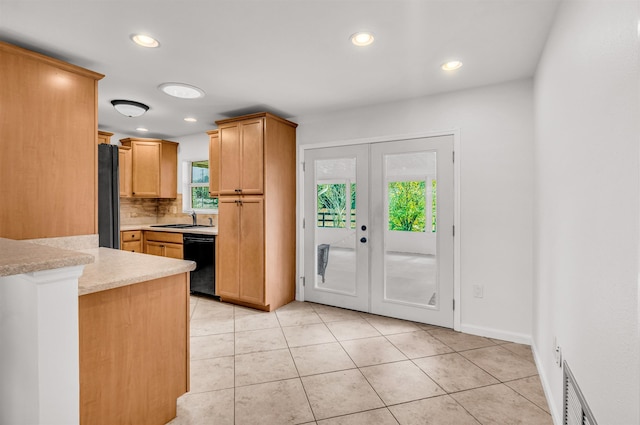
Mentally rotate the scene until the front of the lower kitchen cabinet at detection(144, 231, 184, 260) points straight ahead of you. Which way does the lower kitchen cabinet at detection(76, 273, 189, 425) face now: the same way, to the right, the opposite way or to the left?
the opposite way

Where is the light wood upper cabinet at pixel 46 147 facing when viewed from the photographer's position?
facing away from the viewer and to the right of the viewer

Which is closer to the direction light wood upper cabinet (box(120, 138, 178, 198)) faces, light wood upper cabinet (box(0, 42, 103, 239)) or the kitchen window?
the light wood upper cabinet

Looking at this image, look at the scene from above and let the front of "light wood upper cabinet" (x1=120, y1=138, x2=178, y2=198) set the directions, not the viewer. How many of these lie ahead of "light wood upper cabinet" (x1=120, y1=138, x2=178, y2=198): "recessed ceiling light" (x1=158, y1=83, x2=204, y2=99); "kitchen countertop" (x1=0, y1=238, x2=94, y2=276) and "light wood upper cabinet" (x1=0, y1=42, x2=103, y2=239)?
3

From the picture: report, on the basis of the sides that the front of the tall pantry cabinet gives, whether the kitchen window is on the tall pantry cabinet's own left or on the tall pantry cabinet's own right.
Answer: on the tall pantry cabinet's own right

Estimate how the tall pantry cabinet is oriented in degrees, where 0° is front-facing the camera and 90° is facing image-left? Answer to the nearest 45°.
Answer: approximately 45°
